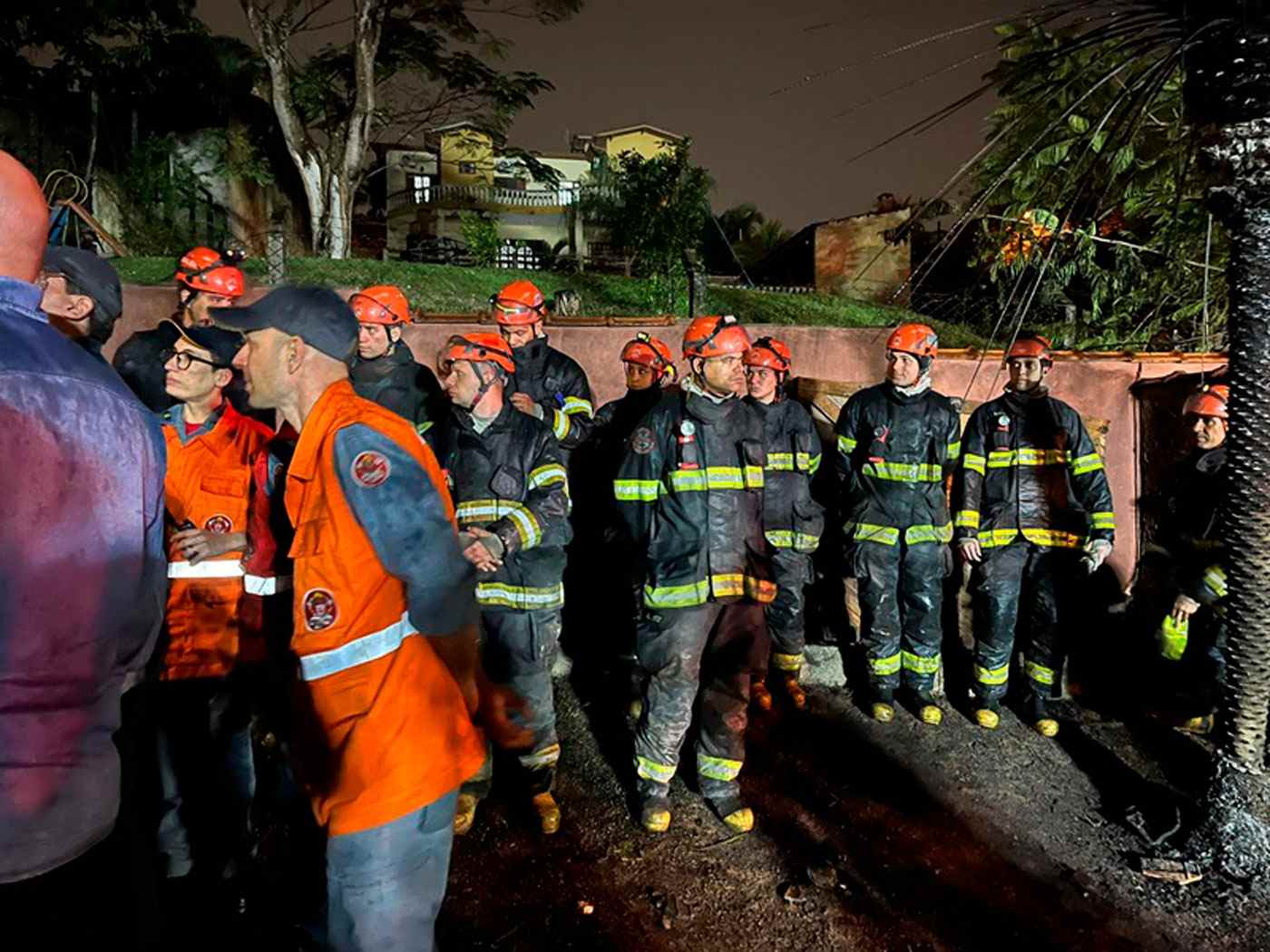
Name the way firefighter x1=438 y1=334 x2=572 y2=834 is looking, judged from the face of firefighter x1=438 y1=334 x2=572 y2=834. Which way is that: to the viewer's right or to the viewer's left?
to the viewer's left

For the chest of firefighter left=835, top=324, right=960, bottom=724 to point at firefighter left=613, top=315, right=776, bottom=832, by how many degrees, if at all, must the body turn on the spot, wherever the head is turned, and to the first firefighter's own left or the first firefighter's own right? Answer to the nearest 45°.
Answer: approximately 45° to the first firefighter's own right

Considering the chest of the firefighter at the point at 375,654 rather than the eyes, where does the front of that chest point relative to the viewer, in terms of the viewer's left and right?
facing to the left of the viewer

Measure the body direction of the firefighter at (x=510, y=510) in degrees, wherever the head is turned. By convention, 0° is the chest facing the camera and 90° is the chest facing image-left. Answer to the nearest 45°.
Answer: approximately 45°

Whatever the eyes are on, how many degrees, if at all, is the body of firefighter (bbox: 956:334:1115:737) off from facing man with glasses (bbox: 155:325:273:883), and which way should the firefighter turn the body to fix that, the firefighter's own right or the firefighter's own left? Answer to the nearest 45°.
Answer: approximately 45° to the firefighter's own right

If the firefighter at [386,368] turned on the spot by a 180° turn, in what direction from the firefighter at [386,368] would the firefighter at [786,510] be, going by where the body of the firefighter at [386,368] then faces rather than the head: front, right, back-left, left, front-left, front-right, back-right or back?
front-right

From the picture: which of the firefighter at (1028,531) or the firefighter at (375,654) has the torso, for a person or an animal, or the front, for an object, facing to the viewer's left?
the firefighter at (375,654)

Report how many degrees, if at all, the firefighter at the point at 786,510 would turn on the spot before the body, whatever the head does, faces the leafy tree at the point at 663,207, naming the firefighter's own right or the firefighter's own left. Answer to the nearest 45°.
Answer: approximately 135° to the firefighter's own right
